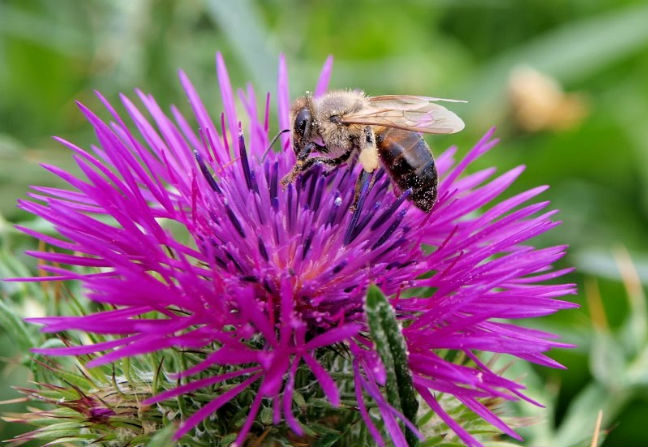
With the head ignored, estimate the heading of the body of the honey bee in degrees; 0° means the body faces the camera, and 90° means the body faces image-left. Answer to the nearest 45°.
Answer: approximately 90°
